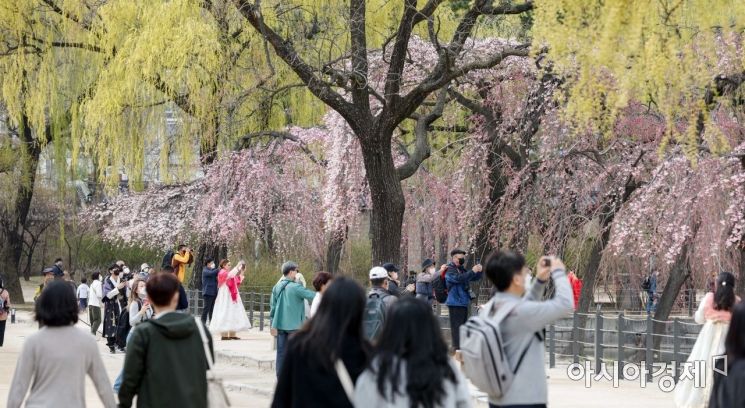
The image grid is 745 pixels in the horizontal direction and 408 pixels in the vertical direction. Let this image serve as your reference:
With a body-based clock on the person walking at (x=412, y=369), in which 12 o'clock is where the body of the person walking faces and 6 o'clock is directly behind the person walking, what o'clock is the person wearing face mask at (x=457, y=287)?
The person wearing face mask is roughly at 12 o'clock from the person walking.

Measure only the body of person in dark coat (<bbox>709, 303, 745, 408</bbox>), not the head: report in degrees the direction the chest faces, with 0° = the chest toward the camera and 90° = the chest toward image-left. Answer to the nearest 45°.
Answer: approximately 180°

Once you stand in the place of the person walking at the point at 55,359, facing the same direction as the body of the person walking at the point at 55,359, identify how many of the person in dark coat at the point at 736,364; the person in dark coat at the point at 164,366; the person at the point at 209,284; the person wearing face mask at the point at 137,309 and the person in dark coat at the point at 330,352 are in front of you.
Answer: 2

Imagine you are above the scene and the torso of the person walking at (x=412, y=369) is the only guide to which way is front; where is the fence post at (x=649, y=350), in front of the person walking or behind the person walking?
in front

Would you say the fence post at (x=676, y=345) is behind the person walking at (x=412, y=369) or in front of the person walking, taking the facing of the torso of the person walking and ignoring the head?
in front

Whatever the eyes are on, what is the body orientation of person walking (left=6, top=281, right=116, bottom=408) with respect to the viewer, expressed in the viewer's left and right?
facing away from the viewer

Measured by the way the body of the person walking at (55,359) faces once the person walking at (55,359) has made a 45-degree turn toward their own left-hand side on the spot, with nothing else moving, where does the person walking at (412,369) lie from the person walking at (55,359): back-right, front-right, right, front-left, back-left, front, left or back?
back

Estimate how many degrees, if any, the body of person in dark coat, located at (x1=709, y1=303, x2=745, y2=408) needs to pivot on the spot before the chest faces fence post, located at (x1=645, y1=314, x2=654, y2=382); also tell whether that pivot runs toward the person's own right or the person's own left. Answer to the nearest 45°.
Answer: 0° — they already face it

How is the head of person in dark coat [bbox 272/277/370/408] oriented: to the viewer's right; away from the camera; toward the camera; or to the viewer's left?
away from the camera

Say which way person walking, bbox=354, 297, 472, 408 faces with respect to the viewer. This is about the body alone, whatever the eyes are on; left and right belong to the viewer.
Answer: facing away from the viewer

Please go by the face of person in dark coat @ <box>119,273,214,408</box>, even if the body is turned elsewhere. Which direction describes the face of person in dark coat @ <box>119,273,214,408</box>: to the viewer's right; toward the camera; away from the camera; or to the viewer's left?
away from the camera

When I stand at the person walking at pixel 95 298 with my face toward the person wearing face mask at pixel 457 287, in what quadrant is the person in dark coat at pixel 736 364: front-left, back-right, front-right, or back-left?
front-right
